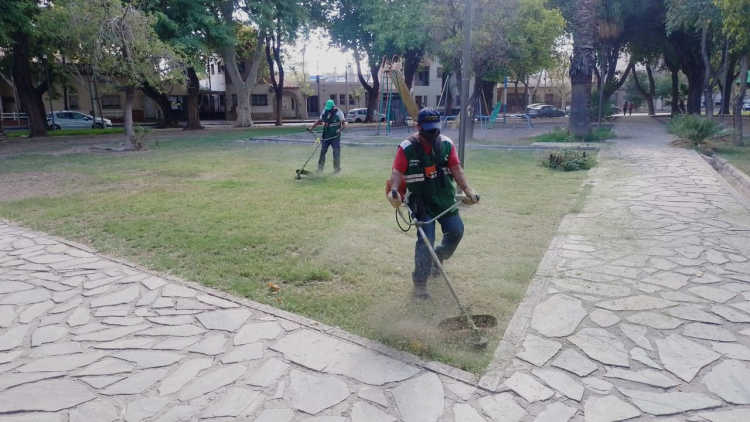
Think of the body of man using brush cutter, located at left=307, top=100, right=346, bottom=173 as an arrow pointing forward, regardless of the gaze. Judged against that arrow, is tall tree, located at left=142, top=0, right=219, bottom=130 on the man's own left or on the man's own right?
on the man's own right

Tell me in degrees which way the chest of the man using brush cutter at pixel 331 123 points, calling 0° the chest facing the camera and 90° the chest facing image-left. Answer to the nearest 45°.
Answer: approximately 45°

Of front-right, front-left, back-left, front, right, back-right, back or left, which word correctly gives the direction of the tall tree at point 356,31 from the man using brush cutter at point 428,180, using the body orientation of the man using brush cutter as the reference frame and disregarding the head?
back

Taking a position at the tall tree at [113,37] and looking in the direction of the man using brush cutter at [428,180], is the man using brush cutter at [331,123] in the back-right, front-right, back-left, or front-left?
front-left

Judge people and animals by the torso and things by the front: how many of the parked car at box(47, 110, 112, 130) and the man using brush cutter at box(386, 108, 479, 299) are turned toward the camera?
1

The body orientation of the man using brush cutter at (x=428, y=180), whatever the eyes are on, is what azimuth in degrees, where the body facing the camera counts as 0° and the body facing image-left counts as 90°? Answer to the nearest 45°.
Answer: approximately 0°
